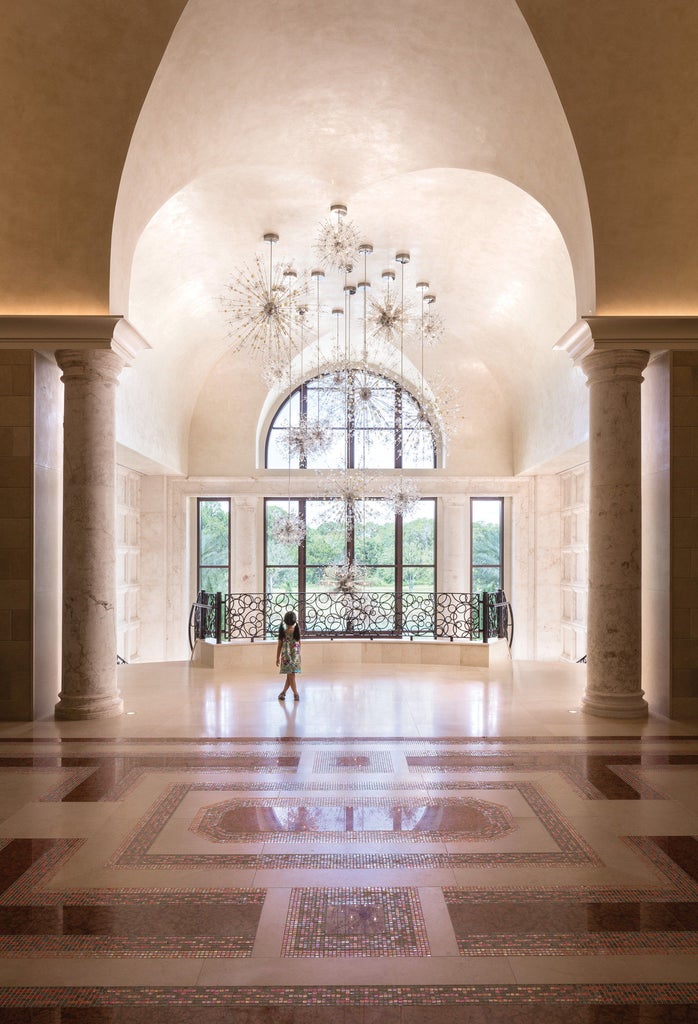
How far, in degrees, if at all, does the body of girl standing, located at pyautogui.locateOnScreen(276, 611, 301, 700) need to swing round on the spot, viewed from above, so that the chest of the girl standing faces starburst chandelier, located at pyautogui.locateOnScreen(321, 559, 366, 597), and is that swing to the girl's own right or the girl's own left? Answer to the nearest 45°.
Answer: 0° — they already face it

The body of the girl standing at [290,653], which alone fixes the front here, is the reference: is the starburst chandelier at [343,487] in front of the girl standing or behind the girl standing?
in front

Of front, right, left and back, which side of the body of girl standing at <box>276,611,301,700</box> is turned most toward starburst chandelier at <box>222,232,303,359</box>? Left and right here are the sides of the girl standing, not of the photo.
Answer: front

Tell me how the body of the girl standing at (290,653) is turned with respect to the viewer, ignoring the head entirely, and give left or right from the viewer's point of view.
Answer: facing away from the viewer

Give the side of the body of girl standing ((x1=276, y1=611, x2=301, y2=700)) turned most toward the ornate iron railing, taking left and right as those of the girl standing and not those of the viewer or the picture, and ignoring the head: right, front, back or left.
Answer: front
